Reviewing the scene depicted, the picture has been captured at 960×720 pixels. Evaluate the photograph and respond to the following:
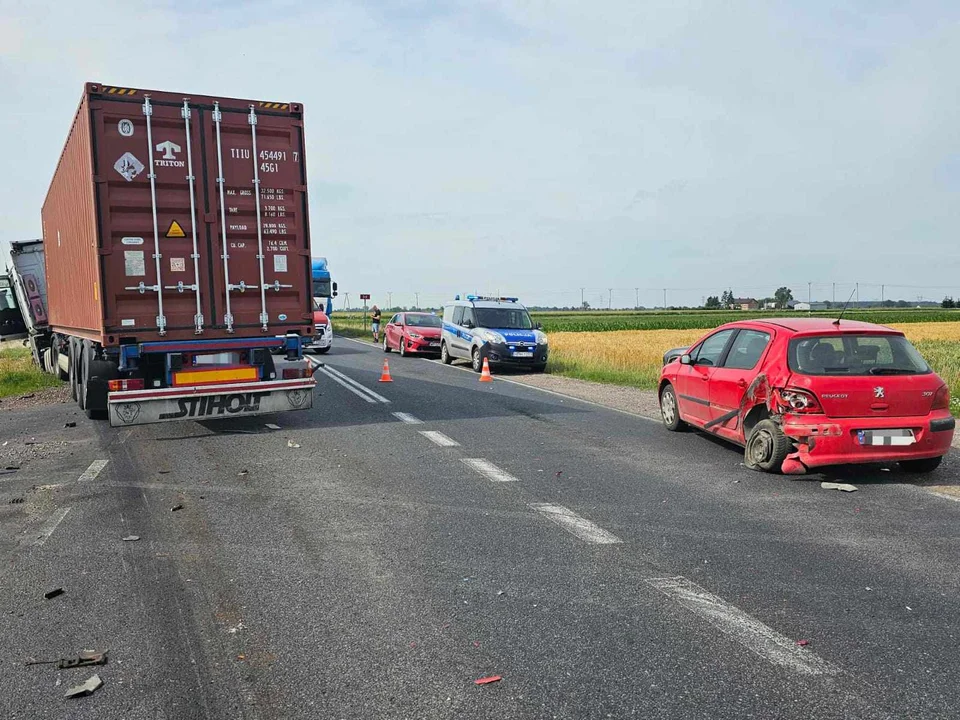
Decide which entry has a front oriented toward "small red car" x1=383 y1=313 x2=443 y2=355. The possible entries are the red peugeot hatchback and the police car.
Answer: the red peugeot hatchback

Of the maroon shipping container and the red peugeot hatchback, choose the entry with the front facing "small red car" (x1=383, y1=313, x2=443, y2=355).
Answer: the red peugeot hatchback

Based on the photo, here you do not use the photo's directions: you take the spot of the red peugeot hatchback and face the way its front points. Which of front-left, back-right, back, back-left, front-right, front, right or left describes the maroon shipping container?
front-left

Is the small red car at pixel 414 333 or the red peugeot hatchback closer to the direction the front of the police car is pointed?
the red peugeot hatchback

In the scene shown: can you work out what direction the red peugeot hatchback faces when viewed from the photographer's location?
facing away from the viewer and to the left of the viewer

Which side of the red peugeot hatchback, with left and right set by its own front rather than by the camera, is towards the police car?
front

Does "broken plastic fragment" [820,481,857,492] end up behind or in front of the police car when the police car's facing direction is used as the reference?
in front

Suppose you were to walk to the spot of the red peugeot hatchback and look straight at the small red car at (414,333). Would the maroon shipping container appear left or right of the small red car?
left

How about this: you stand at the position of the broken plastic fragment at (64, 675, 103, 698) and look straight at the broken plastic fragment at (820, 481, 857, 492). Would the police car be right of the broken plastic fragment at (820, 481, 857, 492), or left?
left

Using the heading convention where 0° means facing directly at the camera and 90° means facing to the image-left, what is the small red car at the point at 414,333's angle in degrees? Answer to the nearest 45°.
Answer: approximately 315°

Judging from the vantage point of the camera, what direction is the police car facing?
facing the viewer and to the right of the viewer

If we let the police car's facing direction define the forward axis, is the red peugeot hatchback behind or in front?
in front
